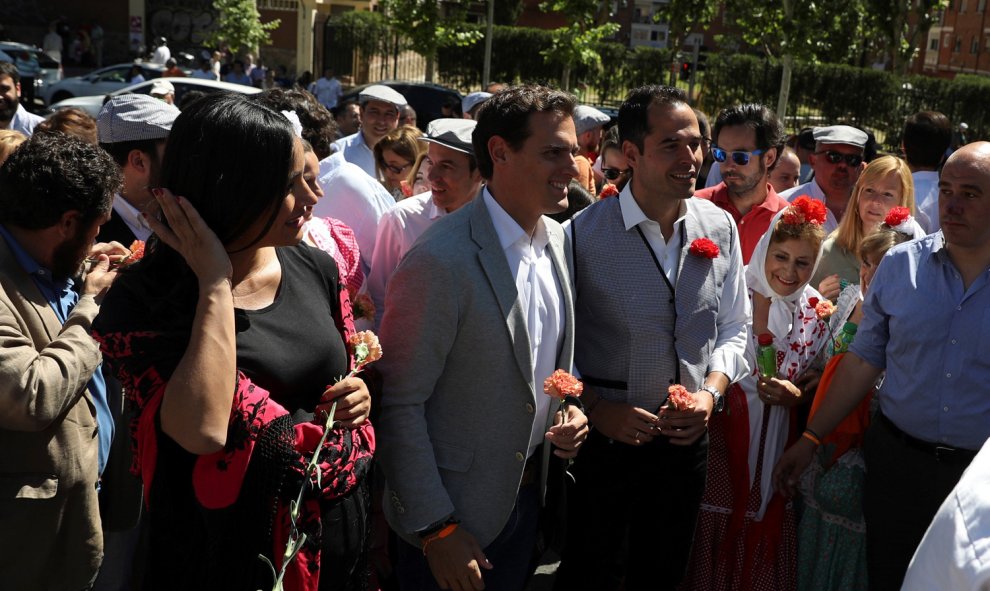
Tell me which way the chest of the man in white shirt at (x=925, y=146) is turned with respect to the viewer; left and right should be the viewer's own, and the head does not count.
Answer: facing away from the viewer

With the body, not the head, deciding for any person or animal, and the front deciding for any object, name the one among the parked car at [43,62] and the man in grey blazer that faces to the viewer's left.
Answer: the parked car

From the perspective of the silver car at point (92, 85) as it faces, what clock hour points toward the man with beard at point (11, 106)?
The man with beard is roughly at 9 o'clock from the silver car.

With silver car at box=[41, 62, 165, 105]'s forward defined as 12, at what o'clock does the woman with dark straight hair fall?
The woman with dark straight hair is roughly at 9 o'clock from the silver car.

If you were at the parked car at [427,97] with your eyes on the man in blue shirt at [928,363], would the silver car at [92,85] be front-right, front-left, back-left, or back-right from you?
back-right

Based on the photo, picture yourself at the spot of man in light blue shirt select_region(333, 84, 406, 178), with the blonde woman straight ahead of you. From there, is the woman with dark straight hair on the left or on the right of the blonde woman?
right

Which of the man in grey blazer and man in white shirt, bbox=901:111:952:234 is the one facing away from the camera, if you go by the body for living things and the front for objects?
the man in white shirt

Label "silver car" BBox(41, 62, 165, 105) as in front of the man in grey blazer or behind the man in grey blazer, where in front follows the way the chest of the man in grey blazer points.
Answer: behind

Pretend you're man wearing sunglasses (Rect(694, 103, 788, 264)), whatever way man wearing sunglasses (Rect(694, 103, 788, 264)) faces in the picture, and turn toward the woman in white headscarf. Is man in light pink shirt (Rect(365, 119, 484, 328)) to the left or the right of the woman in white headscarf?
right

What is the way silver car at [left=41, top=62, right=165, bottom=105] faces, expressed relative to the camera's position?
facing to the left of the viewer
